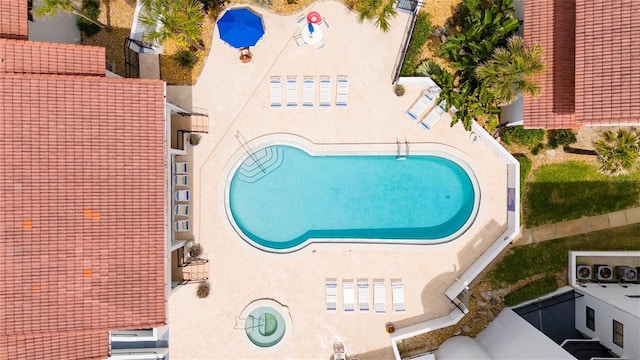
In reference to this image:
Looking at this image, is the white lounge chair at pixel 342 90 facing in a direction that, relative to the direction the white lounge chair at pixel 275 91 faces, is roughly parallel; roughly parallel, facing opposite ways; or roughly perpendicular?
roughly parallel

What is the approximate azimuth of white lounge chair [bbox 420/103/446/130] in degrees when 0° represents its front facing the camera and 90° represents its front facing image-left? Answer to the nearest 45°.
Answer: approximately 45°

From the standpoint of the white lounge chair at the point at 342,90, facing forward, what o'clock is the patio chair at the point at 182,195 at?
The patio chair is roughly at 3 o'clock from the white lounge chair.

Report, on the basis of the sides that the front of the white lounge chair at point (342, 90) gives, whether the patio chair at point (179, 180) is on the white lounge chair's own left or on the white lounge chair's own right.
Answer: on the white lounge chair's own right

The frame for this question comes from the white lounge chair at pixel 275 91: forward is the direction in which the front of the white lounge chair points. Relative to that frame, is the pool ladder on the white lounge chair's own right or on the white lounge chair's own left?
on the white lounge chair's own left

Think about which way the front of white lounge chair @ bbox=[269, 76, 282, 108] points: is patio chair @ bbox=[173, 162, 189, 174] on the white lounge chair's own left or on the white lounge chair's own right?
on the white lounge chair's own right

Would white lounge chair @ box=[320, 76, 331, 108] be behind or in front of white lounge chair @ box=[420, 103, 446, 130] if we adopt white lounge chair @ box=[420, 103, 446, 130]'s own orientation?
in front

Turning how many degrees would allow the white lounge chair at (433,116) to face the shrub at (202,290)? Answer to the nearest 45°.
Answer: approximately 45° to its right

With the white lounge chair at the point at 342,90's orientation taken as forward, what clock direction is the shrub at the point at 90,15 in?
The shrub is roughly at 3 o'clock from the white lounge chair.

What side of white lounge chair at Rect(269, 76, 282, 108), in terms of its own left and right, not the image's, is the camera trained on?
front

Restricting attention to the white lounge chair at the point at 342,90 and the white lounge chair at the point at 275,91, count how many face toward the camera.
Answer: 2

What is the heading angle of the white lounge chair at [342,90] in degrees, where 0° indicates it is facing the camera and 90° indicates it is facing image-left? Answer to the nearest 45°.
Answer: approximately 0°
